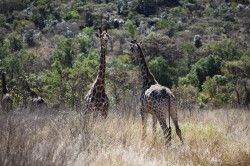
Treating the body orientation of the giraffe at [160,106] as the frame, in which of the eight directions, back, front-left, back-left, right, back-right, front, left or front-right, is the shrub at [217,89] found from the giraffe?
front-right

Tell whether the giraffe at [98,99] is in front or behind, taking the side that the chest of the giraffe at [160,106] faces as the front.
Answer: in front

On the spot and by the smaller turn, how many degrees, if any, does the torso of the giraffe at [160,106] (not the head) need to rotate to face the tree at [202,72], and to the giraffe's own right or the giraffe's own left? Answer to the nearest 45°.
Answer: approximately 45° to the giraffe's own right

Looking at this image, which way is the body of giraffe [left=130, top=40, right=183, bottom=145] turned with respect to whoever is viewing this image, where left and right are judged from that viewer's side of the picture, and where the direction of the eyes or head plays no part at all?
facing away from the viewer and to the left of the viewer
